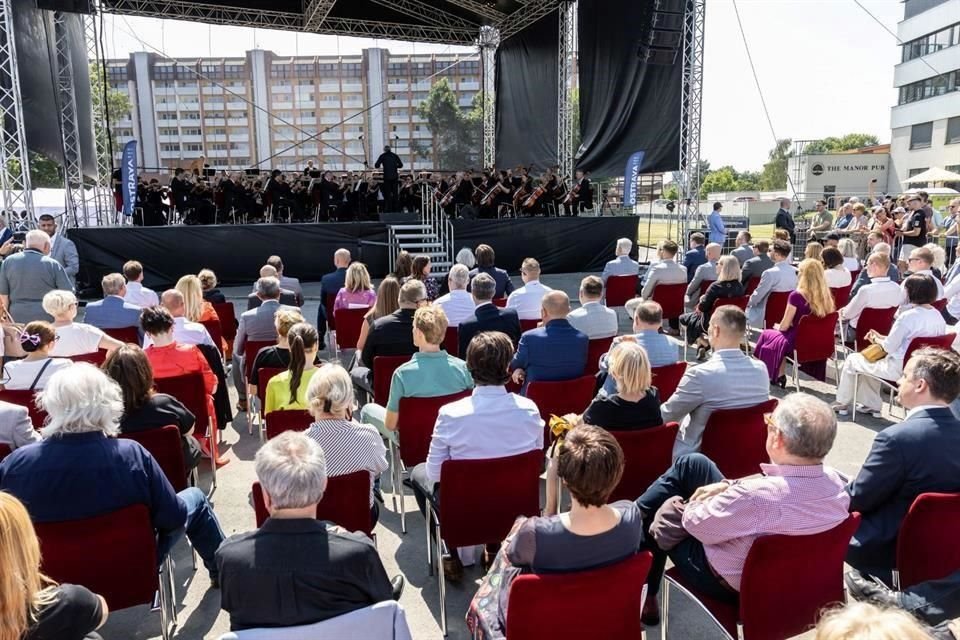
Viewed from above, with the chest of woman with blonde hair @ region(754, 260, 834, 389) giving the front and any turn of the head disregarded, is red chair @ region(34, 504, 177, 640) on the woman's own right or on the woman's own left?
on the woman's own left

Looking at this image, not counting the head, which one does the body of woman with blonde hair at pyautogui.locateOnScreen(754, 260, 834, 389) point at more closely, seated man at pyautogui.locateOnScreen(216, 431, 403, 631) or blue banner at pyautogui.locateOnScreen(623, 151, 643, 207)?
the blue banner

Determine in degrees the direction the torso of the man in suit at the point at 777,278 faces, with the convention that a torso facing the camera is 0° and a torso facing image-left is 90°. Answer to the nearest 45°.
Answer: approximately 135°

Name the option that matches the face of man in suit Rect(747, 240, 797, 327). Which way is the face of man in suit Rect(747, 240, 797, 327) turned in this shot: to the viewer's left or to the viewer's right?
to the viewer's left

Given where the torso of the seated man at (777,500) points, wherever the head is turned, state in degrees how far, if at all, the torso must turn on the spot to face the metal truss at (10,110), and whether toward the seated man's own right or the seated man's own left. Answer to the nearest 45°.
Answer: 0° — they already face it

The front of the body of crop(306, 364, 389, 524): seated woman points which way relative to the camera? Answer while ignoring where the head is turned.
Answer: away from the camera

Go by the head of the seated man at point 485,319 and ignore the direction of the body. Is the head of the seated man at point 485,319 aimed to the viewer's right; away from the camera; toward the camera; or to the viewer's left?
away from the camera

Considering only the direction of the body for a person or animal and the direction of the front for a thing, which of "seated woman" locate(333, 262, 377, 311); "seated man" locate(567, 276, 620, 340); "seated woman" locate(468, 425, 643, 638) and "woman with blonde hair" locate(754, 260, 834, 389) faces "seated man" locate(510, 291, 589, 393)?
"seated woman" locate(468, 425, 643, 638)

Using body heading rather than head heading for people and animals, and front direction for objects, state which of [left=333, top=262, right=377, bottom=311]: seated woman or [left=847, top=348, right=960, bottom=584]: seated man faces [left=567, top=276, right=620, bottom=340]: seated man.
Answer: [left=847, top=348, right=960, bottom=584]: seated man

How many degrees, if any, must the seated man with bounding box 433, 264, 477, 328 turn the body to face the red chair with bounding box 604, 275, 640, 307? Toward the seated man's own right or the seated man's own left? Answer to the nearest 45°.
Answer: approximately 45° to the seated man's own right

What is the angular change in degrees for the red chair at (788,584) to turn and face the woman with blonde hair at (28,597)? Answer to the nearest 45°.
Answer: approximately 90° to its left

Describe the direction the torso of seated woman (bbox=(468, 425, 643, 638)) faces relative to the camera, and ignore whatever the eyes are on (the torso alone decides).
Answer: away from the camera

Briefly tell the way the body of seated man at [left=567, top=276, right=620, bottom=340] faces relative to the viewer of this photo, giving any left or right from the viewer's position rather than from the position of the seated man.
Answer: facing away from the viewer

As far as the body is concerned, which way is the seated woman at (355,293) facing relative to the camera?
away from the camera

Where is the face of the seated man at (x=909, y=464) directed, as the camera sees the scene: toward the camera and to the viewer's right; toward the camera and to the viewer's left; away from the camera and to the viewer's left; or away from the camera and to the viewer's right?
away from the camera and to the viewer's left

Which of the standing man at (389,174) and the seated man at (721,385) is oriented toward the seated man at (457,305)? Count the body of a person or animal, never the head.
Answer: the seated man at (721,385)
